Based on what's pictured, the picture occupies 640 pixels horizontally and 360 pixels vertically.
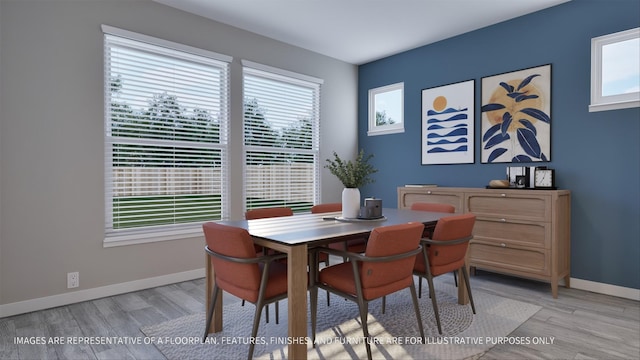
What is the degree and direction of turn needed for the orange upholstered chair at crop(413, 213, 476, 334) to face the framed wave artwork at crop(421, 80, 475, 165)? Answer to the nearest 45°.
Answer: approximately 45° to its right

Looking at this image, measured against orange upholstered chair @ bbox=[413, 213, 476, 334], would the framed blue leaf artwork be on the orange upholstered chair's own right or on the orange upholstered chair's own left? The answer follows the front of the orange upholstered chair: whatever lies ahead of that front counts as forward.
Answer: on the orange upholstered chair's own right

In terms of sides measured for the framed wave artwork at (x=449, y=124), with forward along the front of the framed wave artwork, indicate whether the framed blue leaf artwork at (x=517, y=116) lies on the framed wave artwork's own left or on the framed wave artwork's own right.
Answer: on the framed wave artwork's own left

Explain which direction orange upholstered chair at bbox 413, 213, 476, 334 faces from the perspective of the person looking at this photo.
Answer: facing away from the viewer and to the left of the viewer

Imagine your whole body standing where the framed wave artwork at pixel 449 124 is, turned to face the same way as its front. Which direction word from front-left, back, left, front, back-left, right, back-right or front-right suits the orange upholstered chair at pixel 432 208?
front-left

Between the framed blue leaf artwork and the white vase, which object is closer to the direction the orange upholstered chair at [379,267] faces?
the white vase

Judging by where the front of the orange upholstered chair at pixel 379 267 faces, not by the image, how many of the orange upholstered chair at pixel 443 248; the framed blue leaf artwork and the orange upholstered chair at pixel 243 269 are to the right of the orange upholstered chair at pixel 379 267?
2

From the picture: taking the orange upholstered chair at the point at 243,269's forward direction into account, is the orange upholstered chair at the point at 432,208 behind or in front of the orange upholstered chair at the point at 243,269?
in front

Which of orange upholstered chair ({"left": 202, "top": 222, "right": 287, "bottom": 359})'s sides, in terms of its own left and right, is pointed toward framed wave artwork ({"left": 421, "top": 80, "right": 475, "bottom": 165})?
front

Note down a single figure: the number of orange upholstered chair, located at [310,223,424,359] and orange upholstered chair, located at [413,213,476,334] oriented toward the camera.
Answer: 0

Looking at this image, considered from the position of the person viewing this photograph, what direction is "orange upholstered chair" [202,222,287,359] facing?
facing away from the viewer and to the right of the viewer

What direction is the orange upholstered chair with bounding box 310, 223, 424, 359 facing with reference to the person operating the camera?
facing away from the viewer and to the left of the viewer
